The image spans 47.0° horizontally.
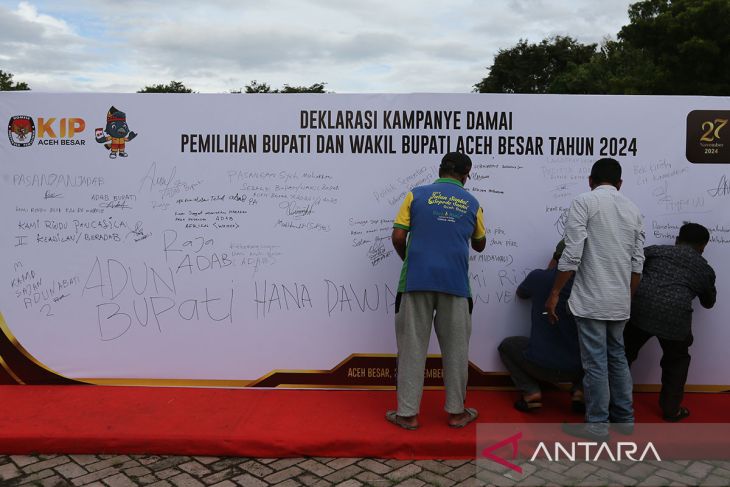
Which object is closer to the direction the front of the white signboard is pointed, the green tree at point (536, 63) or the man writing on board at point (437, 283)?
the man writing on board

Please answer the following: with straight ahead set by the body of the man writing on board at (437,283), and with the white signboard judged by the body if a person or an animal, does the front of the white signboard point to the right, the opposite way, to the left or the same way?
the opposite way

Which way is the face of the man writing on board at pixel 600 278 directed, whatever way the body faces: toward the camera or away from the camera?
away from the camera

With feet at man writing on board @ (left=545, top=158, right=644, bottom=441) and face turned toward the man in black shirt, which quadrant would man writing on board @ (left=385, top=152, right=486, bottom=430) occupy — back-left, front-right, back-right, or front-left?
back-left

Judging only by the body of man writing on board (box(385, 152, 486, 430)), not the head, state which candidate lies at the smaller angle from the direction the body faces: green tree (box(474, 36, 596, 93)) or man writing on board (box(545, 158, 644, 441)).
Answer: the green tree

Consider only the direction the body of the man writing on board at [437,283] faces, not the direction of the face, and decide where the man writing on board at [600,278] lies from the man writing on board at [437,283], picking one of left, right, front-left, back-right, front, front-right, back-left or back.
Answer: right

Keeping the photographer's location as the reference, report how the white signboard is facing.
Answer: facing the viewer

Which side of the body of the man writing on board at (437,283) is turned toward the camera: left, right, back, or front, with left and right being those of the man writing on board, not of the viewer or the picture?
back

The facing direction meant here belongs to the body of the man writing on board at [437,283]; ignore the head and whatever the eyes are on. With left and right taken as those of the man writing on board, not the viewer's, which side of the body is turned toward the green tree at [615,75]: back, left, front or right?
front

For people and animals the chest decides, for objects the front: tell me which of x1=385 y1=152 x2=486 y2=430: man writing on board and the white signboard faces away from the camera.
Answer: the man writing on board

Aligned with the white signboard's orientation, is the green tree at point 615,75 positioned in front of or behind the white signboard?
behind

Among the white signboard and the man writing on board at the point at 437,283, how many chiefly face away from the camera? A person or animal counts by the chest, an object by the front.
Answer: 1

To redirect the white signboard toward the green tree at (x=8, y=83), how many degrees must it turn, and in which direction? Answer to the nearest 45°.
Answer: approximately 135° to its right

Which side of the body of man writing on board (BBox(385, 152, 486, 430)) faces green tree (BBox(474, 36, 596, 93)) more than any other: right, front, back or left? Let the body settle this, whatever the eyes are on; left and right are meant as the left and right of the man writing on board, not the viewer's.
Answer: front

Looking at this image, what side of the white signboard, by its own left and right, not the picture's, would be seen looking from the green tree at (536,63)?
back
